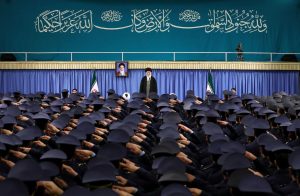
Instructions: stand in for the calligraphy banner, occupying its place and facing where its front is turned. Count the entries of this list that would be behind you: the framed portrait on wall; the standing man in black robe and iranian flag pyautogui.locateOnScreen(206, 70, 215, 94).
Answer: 0

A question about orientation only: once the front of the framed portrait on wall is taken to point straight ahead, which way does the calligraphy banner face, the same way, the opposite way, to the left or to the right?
the same way

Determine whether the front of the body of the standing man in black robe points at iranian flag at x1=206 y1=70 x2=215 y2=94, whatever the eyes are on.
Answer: no

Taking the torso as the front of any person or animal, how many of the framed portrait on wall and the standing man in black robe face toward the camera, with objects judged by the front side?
2

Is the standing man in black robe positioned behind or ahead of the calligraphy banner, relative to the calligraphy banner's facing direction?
ahead

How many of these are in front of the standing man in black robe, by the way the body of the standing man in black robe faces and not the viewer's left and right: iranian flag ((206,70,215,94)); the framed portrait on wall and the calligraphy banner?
0

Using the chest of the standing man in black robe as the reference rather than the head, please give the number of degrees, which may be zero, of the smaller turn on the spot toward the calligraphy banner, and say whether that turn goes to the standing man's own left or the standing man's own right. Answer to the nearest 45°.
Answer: approximately 180°

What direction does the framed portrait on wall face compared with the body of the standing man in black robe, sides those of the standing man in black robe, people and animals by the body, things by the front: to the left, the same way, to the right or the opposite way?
the same way

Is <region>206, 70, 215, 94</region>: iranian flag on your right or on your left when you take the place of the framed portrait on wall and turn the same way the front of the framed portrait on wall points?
on your left

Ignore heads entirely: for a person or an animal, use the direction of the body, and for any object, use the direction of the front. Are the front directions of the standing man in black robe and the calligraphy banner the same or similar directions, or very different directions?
same or similar directions

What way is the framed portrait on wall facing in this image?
toward the camera

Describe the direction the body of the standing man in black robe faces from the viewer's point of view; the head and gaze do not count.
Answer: toward the camera
